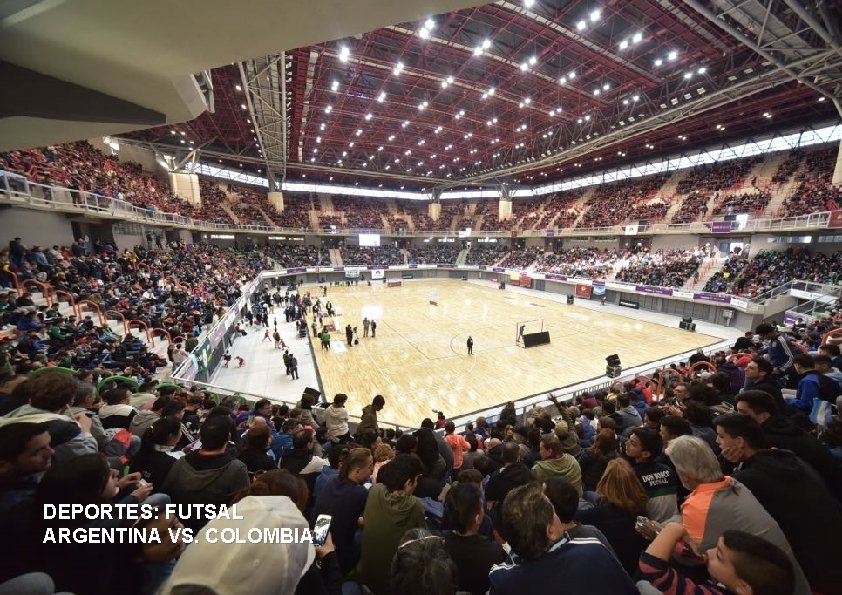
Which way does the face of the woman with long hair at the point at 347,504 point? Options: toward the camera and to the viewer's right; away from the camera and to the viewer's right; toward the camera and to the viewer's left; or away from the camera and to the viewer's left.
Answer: away from the camera and to the viewer's right

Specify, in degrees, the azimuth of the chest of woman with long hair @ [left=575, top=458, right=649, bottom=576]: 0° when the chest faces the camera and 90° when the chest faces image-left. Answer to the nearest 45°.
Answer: approximately 180°

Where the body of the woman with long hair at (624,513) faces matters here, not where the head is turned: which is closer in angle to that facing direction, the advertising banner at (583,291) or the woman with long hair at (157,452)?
the advertising banner

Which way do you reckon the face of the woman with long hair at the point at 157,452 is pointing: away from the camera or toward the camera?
away from the camera

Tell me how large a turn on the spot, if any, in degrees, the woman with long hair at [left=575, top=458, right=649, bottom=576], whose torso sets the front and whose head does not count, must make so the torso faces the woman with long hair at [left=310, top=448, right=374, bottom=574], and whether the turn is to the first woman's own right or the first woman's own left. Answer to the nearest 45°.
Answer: approximately 135° to the first woman's own left

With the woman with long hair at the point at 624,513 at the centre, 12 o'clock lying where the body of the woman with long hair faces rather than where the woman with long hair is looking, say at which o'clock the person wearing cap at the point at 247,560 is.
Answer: The person wearing cap is roughly at 7 o'clock from the woman with long hair.

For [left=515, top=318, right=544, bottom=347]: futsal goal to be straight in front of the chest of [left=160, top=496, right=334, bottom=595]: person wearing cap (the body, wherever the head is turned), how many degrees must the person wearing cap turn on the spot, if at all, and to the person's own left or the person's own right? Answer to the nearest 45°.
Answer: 0° — they already face it

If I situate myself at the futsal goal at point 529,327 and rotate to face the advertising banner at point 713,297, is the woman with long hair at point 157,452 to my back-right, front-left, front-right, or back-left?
back-right

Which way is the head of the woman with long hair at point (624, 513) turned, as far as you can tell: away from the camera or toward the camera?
away from the camera

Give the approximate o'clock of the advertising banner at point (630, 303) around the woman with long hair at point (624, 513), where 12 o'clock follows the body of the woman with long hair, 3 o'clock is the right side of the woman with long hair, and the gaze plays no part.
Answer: The advertising banner is roughly at 12 o'clock from the woman with long hair.

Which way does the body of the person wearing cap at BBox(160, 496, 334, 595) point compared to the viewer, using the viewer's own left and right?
facing away from the viewer and to the right of the viewer

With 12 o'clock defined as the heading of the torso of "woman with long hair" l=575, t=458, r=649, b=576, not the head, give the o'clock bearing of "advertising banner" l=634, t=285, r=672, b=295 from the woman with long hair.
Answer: The advertising banner is roughly at 12 o'clock from the woman with long hair.
